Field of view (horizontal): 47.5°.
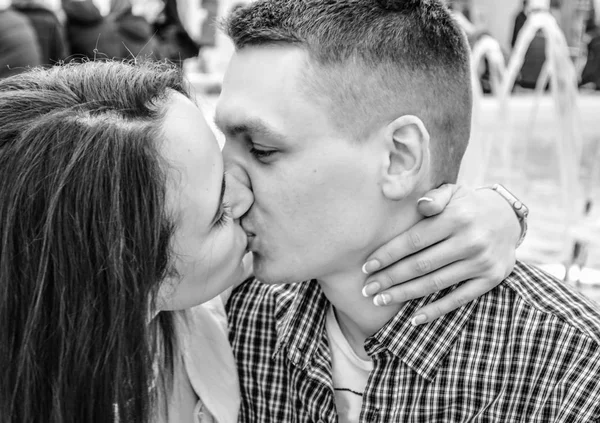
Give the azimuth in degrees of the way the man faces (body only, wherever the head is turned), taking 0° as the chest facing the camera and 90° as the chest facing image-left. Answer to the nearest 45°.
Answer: approximately 45°

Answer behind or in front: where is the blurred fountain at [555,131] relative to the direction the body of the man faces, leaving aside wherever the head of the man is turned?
behind

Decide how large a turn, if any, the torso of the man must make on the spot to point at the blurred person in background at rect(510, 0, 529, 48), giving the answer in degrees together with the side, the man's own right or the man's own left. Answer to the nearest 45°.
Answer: approximately 135° to the man's own right

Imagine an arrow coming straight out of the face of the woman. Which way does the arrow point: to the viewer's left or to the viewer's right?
to the viewer's right

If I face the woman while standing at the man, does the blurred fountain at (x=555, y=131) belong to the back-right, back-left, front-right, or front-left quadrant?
back-right
